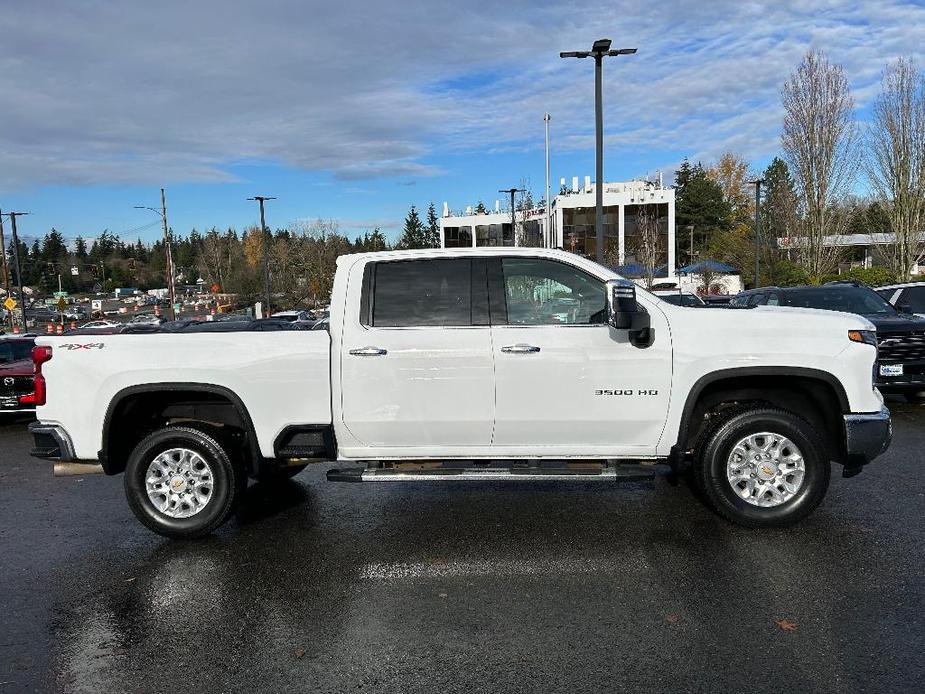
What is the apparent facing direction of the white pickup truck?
to the viewer's right

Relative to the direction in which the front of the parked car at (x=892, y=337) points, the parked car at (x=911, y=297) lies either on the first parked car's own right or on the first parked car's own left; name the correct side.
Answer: on the first parked car's own left

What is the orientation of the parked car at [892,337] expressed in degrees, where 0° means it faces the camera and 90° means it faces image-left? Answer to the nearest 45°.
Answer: approximately 315°

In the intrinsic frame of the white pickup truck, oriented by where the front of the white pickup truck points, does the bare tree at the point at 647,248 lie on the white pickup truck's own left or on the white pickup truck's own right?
on the white pickup truck's own left

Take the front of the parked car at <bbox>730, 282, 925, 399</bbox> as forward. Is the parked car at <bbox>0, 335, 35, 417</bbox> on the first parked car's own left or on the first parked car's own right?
on the first parked car's own right

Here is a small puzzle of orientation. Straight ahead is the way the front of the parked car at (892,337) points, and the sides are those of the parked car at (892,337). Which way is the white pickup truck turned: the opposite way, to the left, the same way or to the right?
to the left

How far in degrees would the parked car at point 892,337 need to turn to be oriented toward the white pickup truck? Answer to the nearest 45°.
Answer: approximately 90° to its right

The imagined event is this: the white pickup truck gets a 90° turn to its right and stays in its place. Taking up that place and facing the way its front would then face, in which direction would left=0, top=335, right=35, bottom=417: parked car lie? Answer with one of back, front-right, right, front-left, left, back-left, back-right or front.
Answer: back-right
